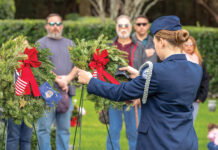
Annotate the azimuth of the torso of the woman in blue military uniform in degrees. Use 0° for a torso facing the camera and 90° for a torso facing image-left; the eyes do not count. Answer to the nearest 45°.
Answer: approximately 135°

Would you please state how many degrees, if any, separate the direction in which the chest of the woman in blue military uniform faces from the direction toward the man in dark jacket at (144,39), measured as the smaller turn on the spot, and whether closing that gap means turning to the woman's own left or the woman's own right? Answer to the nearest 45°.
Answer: approximately 45° to the woman's own right

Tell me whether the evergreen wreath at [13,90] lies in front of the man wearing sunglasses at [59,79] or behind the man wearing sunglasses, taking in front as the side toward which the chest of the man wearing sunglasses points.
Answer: in front

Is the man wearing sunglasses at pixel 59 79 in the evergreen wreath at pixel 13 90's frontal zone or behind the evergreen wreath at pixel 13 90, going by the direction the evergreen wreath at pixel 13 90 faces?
behind
